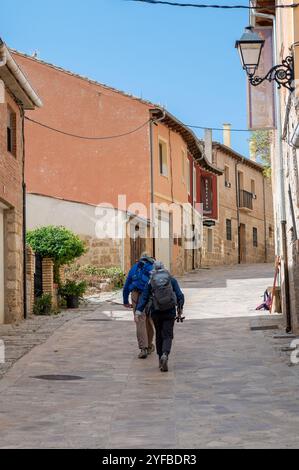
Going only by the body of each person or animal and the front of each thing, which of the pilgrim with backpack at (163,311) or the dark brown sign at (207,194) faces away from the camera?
the pilgrim with backpack

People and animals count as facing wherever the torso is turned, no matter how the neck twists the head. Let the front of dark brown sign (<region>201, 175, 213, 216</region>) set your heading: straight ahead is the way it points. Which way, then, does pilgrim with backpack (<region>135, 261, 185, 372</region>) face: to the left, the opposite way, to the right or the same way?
the opposite way

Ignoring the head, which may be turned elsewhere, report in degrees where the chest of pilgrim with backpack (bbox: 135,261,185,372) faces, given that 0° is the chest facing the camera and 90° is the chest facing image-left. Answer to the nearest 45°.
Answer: approximately 180°

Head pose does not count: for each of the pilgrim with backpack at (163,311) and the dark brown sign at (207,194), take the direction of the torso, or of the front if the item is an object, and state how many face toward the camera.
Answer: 1

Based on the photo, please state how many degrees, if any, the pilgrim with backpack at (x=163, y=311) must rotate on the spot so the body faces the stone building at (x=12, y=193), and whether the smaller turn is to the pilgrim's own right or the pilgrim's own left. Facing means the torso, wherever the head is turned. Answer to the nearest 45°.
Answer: approximately 45° to the pilgrim's own left

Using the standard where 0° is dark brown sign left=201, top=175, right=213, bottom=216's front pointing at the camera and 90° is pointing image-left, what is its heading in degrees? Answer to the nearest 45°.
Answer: approximately 0°
